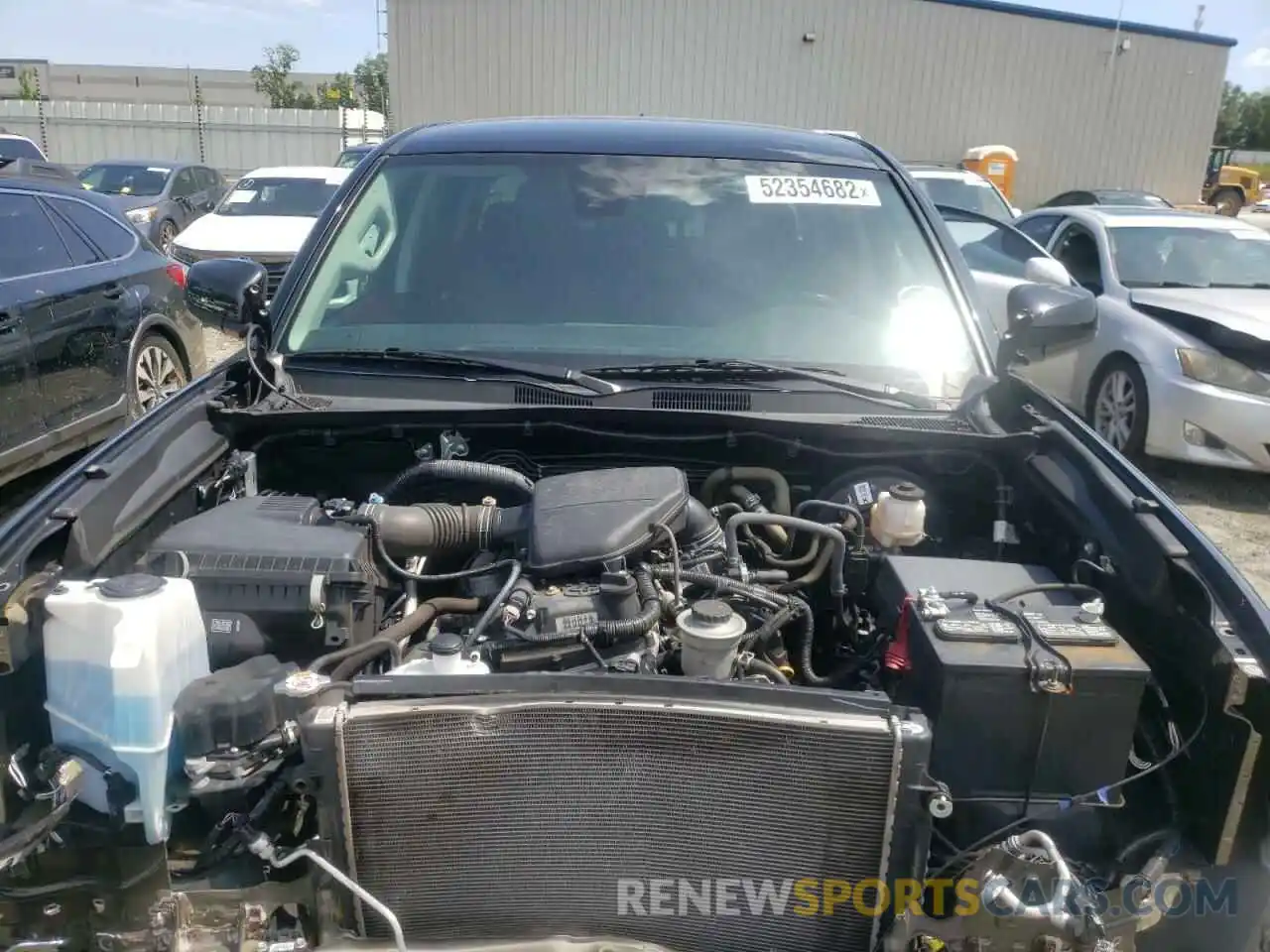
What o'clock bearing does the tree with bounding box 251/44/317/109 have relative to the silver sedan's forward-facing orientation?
The tree is roughly at 6 o'clock from the silver sedan.

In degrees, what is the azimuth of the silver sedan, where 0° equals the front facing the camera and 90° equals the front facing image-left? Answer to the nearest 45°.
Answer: approximately 315°

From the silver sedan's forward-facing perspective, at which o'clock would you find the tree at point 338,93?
The tree is roughly at 6 o'clock from the silver sedan.

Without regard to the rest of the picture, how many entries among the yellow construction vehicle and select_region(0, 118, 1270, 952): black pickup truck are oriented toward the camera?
1

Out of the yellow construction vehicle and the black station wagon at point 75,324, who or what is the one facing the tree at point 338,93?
the yellow construction vehicle

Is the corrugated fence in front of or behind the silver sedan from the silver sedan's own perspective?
behind

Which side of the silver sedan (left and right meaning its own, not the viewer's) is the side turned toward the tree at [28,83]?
back

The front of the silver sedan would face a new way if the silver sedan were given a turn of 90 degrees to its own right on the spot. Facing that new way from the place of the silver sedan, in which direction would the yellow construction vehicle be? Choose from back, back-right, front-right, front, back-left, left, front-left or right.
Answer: back-right
